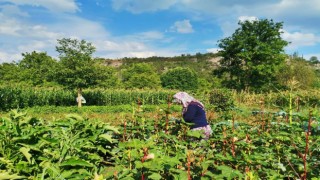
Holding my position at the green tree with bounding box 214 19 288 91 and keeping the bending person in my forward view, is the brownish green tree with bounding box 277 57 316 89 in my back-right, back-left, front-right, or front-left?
back-left

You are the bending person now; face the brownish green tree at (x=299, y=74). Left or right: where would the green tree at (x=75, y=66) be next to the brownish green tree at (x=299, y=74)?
left

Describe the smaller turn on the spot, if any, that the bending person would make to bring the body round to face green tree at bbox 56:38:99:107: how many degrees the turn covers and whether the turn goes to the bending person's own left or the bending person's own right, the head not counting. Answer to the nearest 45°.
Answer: approximately 45° to the bending person's own right

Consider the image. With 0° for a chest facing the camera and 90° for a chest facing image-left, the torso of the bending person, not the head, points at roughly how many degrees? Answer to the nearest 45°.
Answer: approximately 90°

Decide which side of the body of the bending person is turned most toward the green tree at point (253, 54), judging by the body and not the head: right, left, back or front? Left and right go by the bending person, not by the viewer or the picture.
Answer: right
